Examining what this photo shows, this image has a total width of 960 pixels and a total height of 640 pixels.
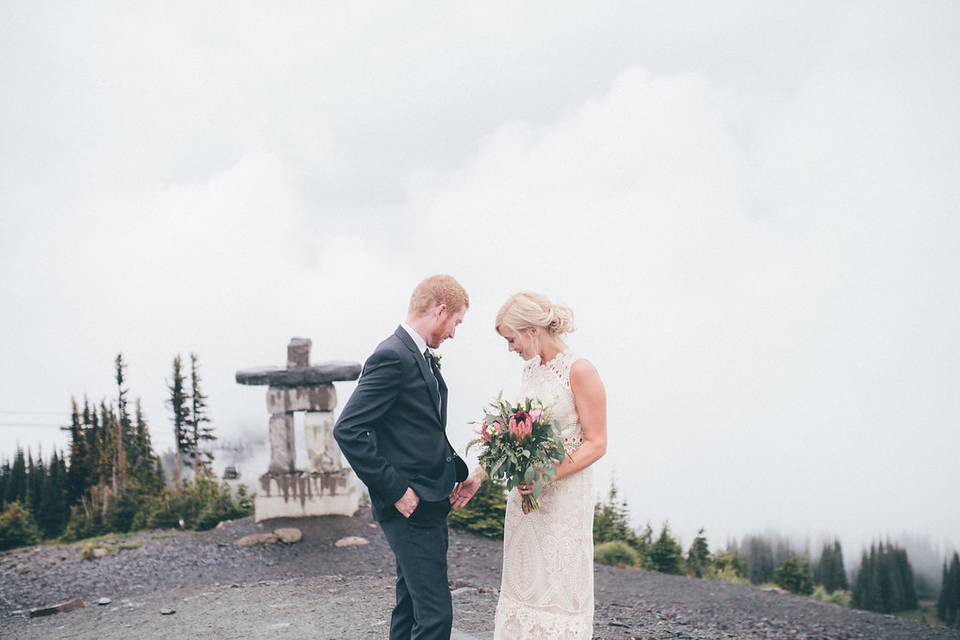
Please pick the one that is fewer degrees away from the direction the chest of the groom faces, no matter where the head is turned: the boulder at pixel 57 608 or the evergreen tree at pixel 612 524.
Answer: the evergreen tree

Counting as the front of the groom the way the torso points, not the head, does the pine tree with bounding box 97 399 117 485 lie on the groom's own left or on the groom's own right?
on the groom's own left

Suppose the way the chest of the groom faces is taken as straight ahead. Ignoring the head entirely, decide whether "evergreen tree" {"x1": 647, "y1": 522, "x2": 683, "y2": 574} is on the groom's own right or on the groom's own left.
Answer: on the groom's own left

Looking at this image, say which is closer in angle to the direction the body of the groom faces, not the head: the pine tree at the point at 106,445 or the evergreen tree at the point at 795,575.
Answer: the evergreen tree

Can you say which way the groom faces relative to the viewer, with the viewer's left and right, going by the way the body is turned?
facing to the right of the viewer

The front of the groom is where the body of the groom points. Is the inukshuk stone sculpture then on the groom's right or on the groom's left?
on the groom's left

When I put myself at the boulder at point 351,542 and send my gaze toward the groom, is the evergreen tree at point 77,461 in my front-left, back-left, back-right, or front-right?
back-right

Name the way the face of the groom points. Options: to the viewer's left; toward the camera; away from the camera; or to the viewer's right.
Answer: to the viewer's right

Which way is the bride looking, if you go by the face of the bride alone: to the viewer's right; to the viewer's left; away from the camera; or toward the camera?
to the viewer's left

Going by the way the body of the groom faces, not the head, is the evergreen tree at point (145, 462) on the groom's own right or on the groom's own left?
on the groom's own left

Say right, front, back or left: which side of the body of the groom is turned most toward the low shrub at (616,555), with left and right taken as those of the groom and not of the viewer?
left

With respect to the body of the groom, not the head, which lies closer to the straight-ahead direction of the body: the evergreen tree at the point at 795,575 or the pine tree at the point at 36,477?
the evergreen tree
